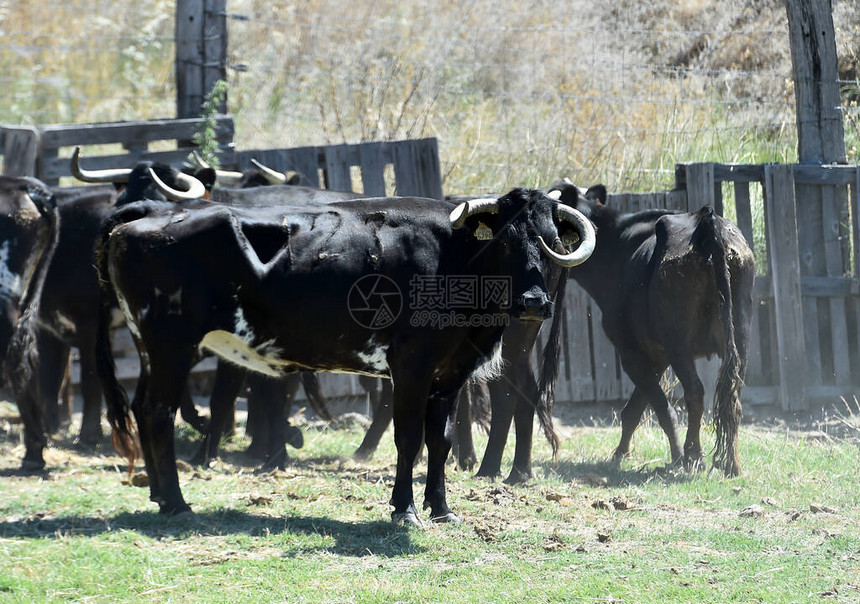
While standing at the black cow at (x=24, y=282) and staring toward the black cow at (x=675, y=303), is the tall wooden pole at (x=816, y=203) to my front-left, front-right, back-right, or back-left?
front-left

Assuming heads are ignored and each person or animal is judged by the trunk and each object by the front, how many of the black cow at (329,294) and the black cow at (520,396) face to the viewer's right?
1

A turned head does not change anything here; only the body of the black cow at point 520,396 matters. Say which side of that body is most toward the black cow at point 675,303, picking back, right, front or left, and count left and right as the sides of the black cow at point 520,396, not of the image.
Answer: back

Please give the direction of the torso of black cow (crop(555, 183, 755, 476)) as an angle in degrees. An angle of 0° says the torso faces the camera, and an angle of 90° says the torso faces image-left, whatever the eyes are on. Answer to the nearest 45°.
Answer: approximately 135°

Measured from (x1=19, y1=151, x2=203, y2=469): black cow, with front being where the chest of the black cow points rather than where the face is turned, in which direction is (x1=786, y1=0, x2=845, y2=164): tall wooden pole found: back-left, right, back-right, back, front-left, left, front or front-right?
front

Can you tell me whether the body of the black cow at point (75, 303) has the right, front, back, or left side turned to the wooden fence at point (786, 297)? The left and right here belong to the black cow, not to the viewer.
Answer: front

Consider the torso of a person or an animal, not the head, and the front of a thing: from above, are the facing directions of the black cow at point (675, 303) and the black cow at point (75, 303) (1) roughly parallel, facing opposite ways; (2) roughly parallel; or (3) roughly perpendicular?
roughly perpendicular

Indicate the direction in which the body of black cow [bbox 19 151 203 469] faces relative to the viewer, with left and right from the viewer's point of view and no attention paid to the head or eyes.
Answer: facing to the right of the viewer

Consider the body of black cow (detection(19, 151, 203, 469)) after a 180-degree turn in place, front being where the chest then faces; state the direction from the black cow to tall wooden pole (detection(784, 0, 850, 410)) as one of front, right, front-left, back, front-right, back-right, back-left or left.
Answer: back

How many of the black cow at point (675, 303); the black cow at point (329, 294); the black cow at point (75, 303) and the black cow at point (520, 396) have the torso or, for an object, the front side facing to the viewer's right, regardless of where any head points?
2

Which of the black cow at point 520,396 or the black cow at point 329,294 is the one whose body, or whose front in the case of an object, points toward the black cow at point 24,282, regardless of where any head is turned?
the black cow at point 520,396

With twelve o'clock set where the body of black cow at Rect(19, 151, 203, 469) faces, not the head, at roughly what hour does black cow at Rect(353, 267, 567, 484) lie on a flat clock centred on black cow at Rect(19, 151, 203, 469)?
black cow at Rect(353, 267, 567, 484) is roughly at 1 o'clock from black cow at Rect(19, 151, 203, 469).

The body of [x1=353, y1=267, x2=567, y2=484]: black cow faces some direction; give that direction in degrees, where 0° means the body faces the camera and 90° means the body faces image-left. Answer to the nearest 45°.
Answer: approximately 90°

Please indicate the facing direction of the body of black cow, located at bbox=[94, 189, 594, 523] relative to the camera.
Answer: to the viewer's right
